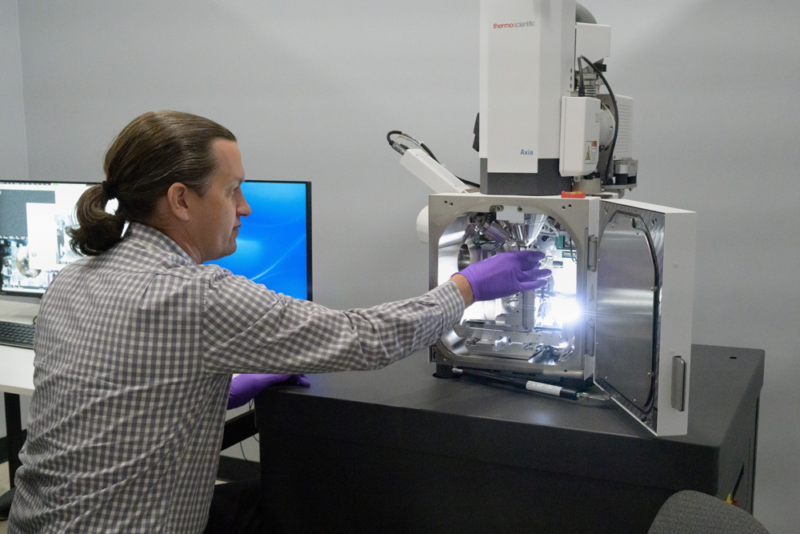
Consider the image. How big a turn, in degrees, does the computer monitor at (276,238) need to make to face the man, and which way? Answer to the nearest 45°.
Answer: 0° — it already faces them

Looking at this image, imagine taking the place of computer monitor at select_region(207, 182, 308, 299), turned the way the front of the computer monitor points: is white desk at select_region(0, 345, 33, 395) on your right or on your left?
on your right

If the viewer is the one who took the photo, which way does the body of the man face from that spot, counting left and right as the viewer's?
facing away from the viewer and to the right of the viewer

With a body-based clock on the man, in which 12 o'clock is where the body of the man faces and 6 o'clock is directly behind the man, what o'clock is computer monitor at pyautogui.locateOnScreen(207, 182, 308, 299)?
The computer monitor is roughly at 11 o'clock from the man.

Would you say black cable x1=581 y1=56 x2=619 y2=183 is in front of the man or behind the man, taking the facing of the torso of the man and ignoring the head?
in front

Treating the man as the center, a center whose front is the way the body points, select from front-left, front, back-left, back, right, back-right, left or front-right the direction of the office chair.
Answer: right

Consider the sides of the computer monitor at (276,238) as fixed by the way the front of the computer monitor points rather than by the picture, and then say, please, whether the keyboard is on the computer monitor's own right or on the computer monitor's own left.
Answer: on the computer monitor's own right

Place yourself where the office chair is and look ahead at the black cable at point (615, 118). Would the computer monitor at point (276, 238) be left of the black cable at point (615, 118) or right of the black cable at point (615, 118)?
left

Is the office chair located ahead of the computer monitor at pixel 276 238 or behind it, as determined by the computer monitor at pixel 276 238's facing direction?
ahead

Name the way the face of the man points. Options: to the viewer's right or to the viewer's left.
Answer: to the viewer's right

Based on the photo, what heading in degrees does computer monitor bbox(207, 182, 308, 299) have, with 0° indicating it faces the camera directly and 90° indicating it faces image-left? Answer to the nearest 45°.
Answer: approximately 0°

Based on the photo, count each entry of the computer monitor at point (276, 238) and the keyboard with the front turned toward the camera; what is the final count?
2
